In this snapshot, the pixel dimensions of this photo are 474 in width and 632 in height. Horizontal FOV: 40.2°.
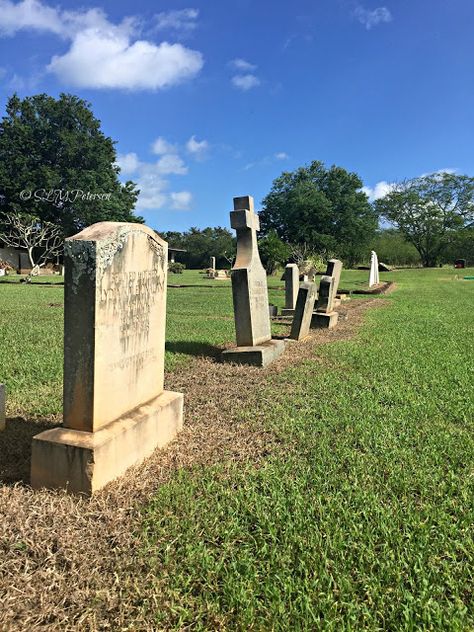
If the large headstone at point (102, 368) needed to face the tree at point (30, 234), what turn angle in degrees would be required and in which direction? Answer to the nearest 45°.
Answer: approximately 135° to its left

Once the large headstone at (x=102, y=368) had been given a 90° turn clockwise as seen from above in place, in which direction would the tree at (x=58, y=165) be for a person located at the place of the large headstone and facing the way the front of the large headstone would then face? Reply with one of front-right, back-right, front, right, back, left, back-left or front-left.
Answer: back-right

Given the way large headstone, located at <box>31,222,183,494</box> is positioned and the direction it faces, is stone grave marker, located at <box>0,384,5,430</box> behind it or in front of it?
behind

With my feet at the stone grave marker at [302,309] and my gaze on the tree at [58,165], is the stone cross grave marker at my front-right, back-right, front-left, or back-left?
back-left
